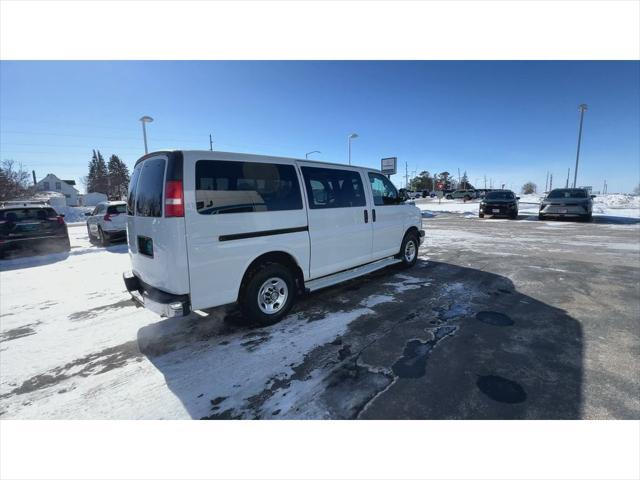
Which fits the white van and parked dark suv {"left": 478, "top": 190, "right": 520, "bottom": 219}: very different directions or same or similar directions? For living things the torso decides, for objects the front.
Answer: very different directions

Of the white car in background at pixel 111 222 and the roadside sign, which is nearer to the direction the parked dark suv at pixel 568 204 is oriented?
the white car in background

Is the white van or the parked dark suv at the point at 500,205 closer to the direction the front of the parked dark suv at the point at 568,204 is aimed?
the white van

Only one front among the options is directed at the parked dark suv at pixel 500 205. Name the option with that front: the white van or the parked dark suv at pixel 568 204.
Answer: the white van

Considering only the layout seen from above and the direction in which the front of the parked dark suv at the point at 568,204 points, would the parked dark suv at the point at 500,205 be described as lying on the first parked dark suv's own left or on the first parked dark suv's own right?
on the first parked dark suv's own right

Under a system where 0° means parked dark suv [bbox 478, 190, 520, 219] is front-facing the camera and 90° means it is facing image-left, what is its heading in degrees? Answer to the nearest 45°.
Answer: approximately 0°

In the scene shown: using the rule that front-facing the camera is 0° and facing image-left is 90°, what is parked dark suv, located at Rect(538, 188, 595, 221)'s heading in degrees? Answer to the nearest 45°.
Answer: approximately 0°

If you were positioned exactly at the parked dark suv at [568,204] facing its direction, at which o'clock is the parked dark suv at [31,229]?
the parked dark suv at [31,229] is roughly at 1 o'clock from the parked dark suv at [568,204].

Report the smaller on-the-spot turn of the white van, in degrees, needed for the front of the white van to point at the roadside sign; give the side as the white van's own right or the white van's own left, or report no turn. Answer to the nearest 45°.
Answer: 0° — it already faces it

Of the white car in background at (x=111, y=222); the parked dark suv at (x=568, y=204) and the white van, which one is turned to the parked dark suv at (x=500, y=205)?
the white van

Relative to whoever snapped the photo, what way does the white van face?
facing away from the viewer and to the right of the viewer

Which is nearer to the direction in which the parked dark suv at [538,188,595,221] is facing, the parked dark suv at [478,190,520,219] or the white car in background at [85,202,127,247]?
the white car in background

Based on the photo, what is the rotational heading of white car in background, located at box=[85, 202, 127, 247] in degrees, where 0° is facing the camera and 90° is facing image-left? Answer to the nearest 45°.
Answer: approximately 135°

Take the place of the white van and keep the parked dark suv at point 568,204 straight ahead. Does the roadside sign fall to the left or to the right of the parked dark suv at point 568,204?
left

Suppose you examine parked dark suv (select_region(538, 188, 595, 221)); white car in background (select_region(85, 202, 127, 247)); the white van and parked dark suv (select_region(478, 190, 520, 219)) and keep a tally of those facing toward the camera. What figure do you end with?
2

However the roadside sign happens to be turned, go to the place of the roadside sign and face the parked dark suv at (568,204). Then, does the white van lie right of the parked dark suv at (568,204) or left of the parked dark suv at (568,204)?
right
